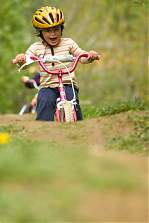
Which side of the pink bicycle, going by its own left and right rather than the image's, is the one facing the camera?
front

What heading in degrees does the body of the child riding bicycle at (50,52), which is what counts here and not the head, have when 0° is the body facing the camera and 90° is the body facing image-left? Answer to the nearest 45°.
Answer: approximately 0°
